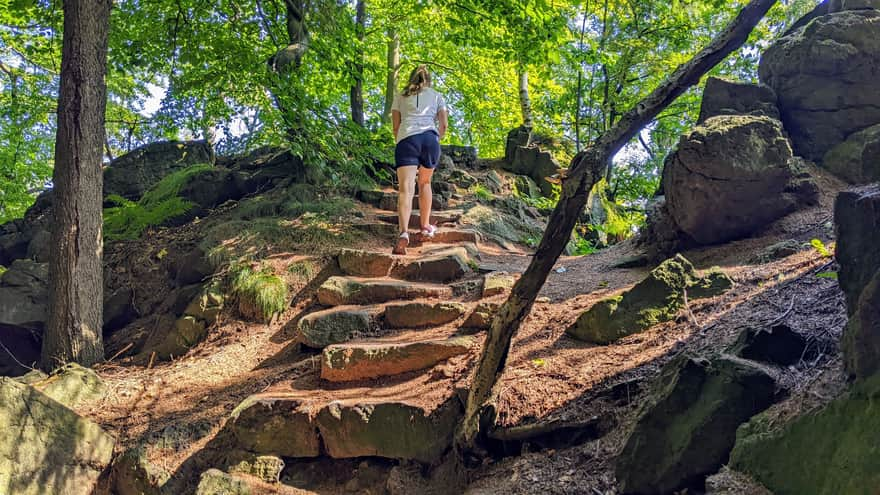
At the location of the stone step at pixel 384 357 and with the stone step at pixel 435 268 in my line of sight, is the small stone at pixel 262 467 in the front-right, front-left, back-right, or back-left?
back-left

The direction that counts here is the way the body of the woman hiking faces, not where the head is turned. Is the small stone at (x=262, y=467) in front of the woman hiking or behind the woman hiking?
behind

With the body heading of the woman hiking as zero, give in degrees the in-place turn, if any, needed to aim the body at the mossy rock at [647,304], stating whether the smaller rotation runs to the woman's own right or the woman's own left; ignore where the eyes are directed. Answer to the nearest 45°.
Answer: approximately 135° to the woman's own right

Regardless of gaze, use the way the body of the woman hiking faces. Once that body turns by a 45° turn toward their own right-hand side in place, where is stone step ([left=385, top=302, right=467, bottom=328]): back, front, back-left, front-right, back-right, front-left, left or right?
back-right

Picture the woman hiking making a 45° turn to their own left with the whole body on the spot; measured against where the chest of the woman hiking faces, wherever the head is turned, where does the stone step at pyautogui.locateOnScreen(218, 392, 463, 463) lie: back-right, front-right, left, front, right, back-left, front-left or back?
back-left

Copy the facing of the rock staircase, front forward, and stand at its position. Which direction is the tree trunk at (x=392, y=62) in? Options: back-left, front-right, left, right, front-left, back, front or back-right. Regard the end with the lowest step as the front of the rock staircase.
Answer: back

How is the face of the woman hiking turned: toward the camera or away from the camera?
away from the camera

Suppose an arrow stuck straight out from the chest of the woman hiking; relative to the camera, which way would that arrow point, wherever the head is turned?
away from the camera
